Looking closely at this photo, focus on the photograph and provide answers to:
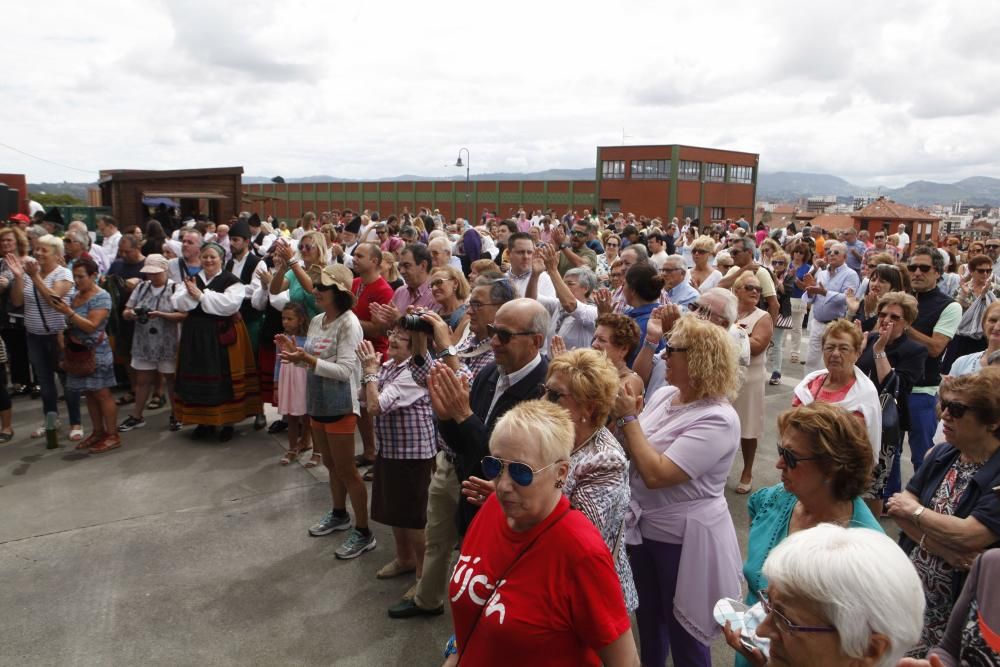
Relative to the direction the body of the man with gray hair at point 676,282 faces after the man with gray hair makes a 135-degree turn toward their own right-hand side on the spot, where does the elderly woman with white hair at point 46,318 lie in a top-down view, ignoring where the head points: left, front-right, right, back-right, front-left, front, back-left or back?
left

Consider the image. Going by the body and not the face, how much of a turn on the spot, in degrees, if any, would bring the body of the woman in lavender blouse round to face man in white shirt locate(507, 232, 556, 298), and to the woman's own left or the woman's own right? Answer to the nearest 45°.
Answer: approximately 45° to the woman's own right

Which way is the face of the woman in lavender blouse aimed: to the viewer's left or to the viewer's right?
to the viewer's left

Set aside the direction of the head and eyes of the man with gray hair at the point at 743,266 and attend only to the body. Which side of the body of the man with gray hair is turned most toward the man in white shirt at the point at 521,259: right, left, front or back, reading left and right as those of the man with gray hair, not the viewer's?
front

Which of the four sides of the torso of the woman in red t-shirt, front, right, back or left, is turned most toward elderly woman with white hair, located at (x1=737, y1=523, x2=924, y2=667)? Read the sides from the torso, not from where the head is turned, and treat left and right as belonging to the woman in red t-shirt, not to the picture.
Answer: left

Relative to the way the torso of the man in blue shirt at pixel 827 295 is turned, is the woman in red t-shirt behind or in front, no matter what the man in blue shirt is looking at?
in front

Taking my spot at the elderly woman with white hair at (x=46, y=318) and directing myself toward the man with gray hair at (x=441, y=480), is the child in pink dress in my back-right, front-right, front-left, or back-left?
front-left

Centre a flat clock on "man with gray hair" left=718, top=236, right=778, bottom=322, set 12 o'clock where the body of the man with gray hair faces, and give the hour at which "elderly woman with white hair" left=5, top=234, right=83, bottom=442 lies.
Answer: The elderly woman with white hair is roughly at 1 o'clock from the man with gray hair.

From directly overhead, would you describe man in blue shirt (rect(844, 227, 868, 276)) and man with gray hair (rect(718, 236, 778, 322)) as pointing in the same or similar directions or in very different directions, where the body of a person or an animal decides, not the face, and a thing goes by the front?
same or similar directions

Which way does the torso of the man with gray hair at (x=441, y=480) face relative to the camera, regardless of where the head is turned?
to the viewer's left

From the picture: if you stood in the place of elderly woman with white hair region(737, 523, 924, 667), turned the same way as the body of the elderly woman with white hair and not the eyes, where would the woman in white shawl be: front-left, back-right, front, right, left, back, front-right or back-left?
right

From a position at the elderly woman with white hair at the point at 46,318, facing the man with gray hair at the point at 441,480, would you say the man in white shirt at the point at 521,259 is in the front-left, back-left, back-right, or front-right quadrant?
front-left

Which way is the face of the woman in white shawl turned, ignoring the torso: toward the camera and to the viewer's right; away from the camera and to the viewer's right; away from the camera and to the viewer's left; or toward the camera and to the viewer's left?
toward the camera and to the viewer's left

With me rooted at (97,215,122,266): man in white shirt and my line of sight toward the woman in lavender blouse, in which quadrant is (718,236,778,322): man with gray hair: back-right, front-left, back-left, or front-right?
front-left

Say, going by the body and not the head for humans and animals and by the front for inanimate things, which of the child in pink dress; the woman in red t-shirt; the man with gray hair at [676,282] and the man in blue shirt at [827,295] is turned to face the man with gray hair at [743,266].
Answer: the man in blue shirt

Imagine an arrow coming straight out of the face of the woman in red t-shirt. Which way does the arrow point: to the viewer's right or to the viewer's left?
to the viewer's left

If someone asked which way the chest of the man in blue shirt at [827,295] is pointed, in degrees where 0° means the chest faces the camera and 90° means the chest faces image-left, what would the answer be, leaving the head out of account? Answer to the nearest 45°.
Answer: approximately 45°

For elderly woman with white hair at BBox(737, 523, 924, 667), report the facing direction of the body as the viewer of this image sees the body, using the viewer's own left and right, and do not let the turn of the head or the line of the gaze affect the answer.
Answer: facing to the left of the viewer

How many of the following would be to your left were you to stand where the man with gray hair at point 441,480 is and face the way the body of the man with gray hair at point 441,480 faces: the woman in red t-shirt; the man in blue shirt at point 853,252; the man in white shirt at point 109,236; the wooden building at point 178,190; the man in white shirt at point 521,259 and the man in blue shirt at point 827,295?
1

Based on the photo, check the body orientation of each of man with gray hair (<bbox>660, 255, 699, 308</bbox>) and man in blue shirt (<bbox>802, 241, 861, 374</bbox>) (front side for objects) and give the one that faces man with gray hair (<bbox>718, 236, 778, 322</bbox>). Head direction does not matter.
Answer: the man in blue shirt

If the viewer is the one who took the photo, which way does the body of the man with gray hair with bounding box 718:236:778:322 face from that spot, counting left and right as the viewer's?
facing the viewer and to the left of the viewer
